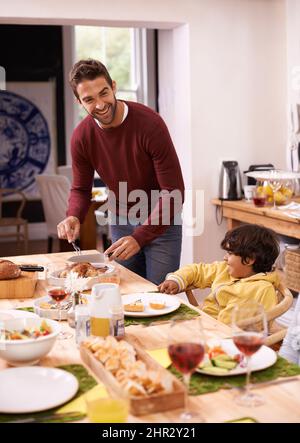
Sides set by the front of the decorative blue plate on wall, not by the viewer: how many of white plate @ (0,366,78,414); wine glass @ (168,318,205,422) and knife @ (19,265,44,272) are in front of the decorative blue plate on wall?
3

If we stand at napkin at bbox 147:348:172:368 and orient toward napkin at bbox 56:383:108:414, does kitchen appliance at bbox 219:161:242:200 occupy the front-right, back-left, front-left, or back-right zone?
back-right

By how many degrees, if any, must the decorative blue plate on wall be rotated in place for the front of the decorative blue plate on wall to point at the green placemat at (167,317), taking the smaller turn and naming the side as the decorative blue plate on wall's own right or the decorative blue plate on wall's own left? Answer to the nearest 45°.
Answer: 0° — it already faces it

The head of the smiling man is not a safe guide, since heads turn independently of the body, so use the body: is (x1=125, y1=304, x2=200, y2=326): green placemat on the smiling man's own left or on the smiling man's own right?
on the smiling man's own left

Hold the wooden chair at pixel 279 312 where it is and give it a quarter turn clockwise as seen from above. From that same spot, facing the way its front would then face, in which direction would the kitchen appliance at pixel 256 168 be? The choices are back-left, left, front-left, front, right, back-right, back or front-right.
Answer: front-right

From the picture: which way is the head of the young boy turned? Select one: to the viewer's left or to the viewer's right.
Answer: to the viewer's left

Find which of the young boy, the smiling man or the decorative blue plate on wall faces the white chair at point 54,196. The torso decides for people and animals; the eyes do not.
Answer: the decorative blue plate on wall

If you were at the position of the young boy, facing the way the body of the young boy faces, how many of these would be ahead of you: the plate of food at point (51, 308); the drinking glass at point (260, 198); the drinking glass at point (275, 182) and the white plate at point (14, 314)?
2
